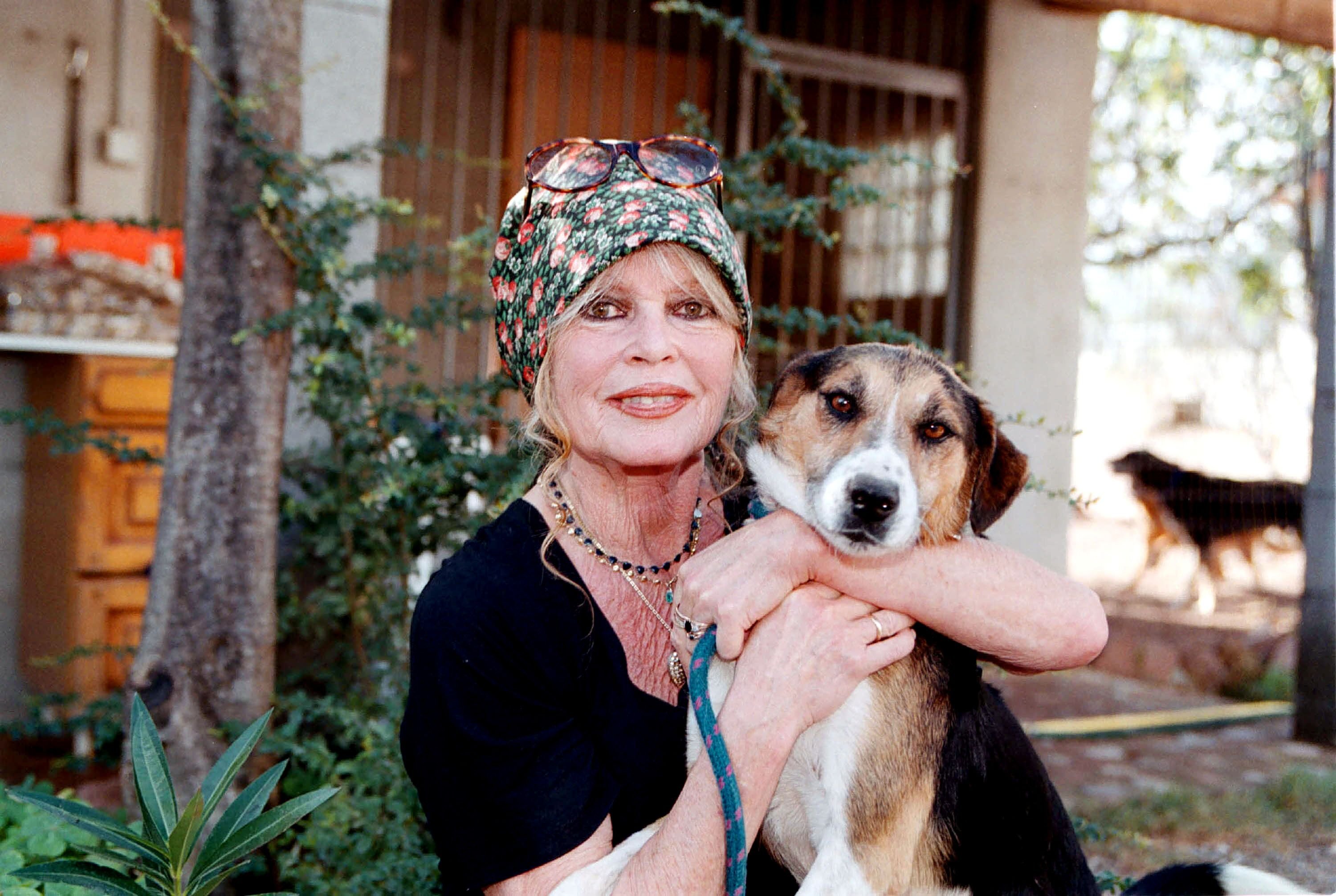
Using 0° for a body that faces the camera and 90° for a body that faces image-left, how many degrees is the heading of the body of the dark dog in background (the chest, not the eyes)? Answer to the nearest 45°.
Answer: approximately 90°

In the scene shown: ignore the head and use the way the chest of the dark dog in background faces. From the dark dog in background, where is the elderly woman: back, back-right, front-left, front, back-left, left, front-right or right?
left

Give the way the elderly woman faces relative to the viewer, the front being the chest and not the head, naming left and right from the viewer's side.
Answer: facing the viewer and to the right of the viewer

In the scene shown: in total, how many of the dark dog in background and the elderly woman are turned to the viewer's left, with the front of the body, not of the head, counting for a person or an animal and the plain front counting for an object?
1

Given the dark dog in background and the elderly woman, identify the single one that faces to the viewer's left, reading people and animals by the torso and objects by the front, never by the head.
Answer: the dark dog in background

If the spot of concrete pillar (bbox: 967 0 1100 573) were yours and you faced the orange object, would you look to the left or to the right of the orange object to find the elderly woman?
left

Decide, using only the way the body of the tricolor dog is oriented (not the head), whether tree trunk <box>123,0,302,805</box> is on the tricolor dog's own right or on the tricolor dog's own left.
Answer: on the tricolor dog's own right
